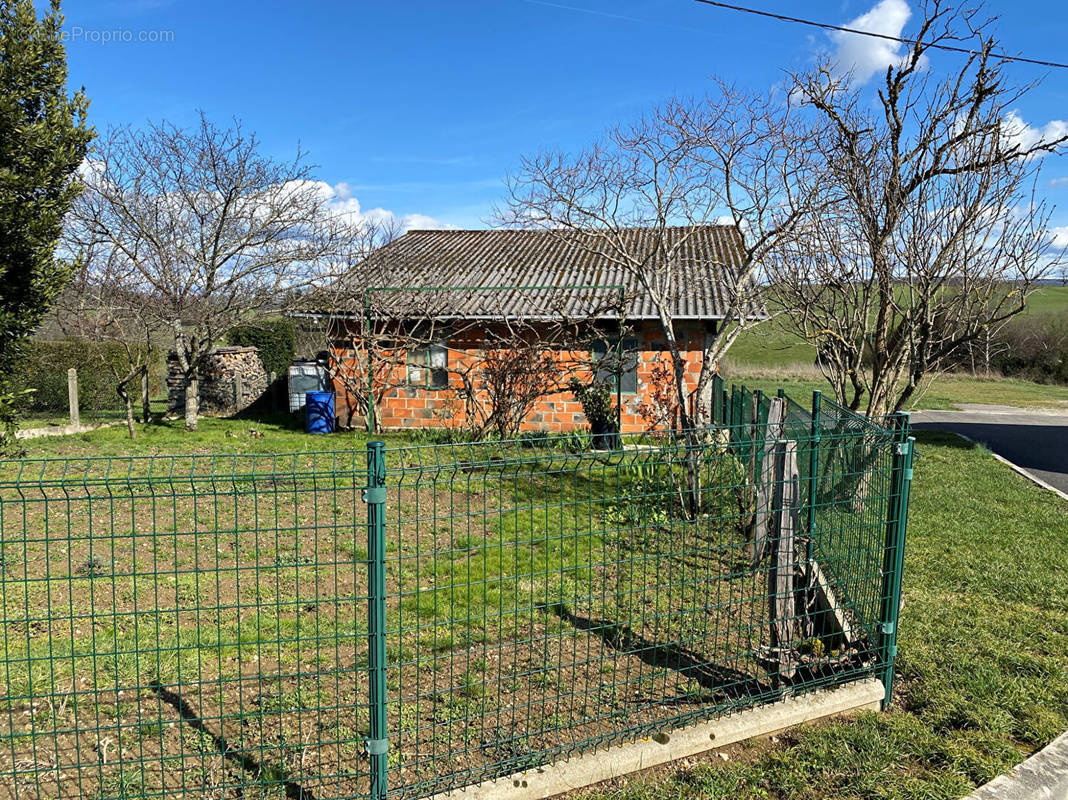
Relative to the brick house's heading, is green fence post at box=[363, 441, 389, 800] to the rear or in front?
in front

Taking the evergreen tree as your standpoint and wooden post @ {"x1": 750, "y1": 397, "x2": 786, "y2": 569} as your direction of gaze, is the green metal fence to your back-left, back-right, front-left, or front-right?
front-right

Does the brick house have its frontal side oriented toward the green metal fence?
yes

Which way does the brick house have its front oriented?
toward the camera

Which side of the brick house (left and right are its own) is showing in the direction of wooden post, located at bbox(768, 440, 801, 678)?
front

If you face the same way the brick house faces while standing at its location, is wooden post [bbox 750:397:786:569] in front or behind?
in front

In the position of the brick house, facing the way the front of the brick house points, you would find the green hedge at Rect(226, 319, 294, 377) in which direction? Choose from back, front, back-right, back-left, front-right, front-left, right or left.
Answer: back-right

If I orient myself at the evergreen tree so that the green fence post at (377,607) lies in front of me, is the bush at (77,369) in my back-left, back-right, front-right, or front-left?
back-left

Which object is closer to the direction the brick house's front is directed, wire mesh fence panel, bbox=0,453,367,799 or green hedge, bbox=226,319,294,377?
the wire mesh fence panel

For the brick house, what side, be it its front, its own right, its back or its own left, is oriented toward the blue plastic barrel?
right

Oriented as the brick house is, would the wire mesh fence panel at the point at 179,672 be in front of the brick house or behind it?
in front

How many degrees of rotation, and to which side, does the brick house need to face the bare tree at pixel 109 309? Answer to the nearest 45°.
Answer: approximately 90° to its right
